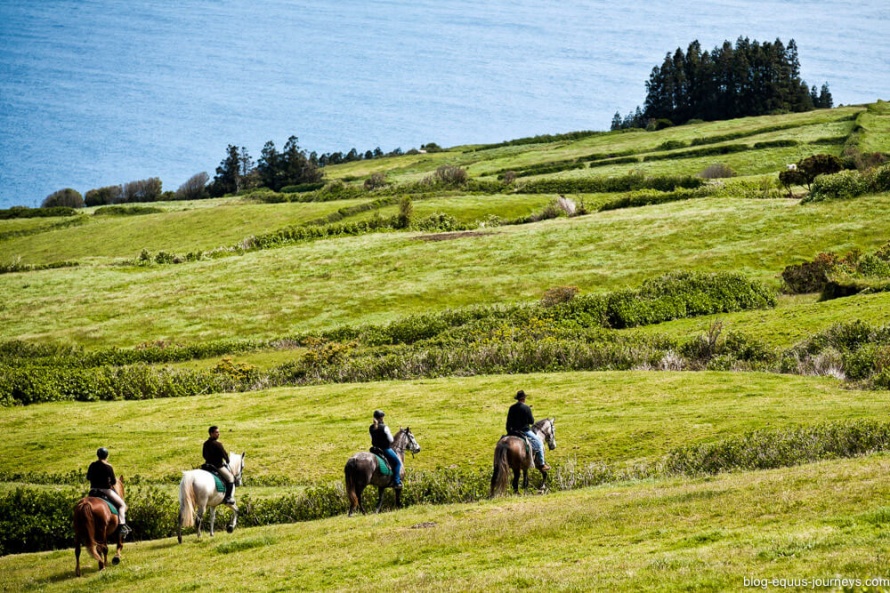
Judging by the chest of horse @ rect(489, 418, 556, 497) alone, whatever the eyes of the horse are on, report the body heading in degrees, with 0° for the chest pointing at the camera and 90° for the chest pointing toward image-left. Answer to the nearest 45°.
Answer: approximately 225°

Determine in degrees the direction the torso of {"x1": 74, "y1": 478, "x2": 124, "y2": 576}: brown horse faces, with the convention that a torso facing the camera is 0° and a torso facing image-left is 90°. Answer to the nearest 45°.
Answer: approximately 225°

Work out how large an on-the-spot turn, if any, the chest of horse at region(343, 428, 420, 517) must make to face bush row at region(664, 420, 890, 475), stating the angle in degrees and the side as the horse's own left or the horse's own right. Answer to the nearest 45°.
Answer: approximately 45° to the horse's own right

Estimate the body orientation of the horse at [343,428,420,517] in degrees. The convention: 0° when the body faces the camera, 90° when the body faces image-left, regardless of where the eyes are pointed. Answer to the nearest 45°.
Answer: approximately 225°
